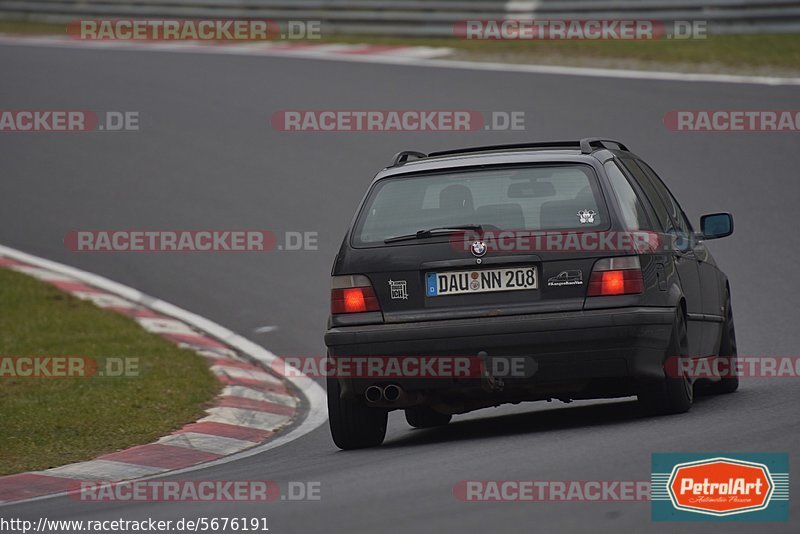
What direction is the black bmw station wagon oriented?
away from the camera

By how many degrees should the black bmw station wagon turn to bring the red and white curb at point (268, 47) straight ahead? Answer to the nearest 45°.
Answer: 0° — it already faces it

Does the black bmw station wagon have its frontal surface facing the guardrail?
yes
